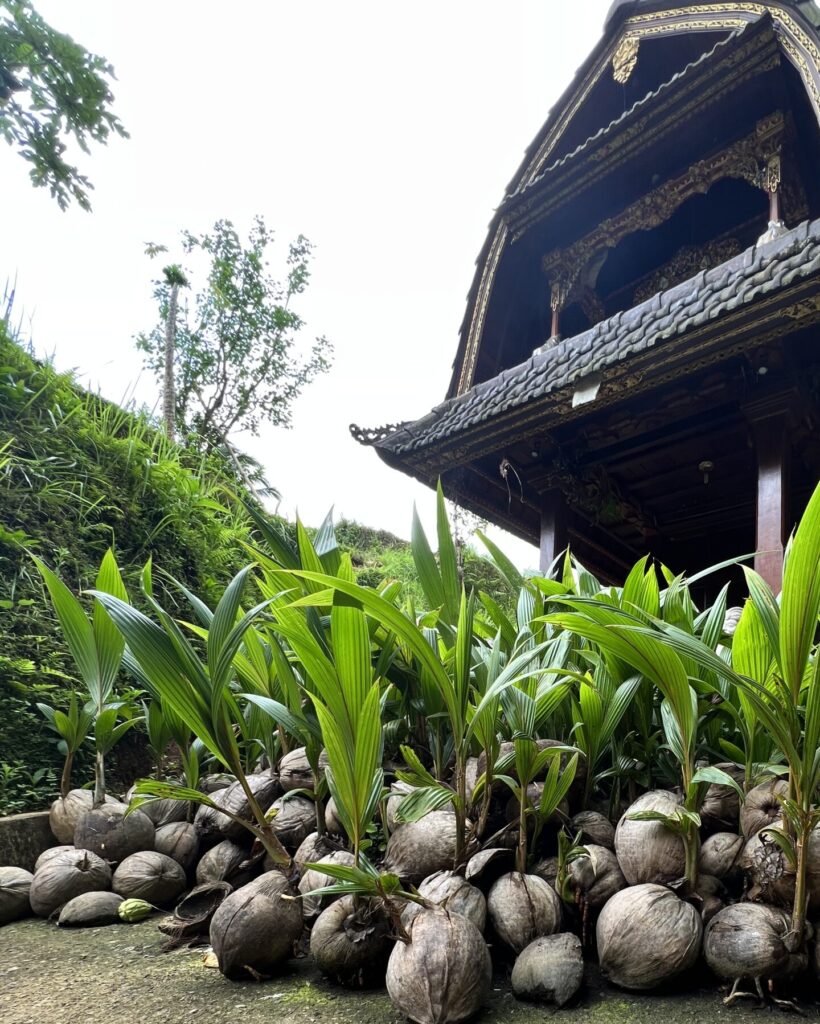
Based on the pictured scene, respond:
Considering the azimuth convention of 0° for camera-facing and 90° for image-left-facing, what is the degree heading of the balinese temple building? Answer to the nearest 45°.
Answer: approximately 45°
